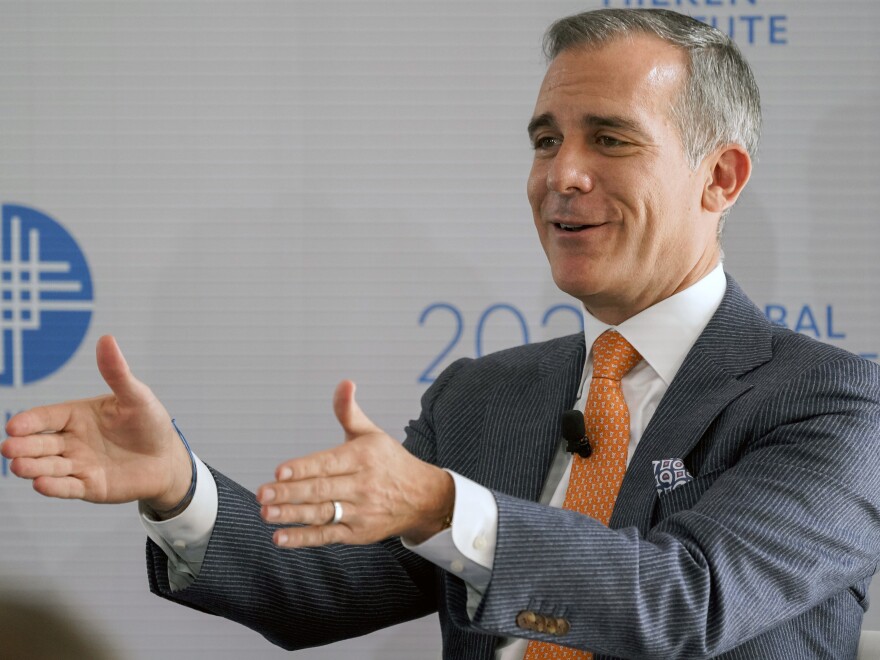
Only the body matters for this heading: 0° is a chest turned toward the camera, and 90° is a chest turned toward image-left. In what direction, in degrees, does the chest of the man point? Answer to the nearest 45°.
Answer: approximately 45°
